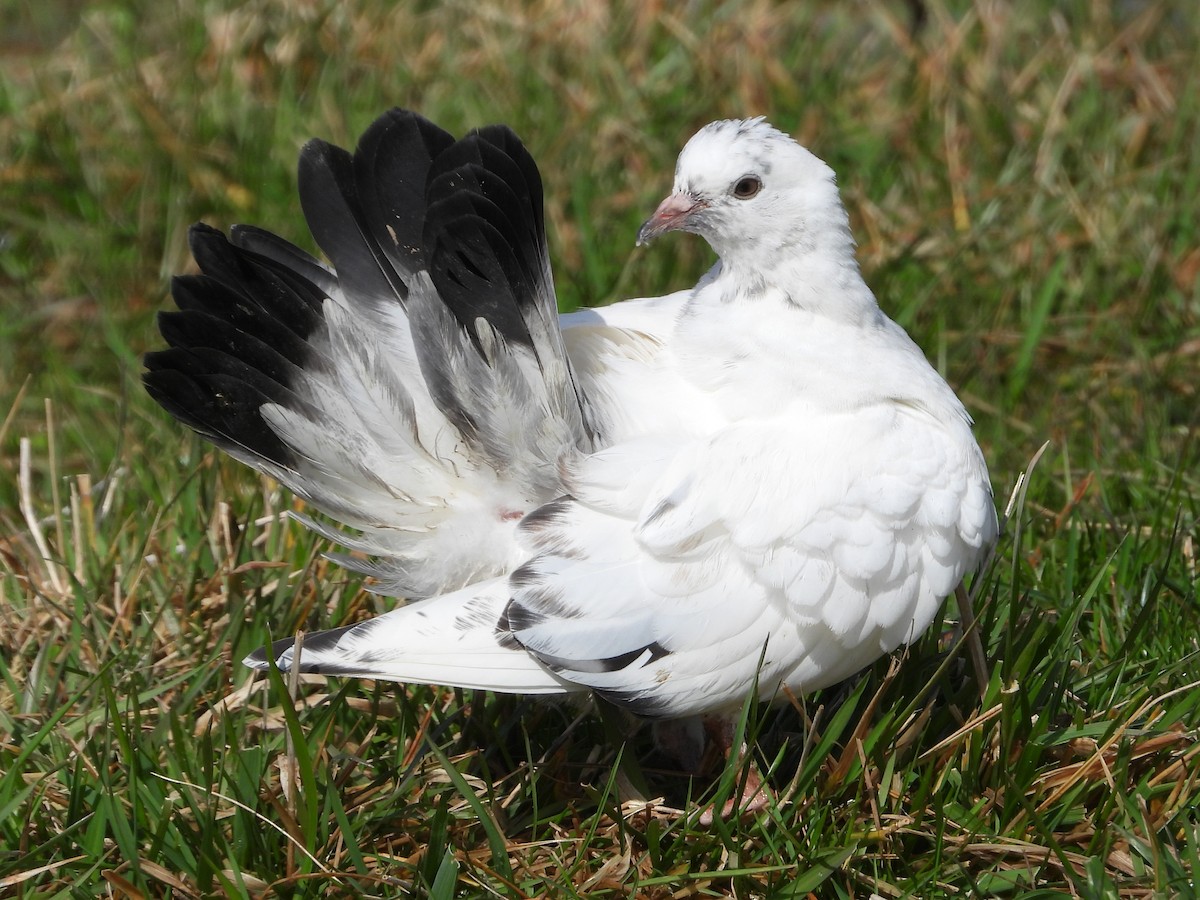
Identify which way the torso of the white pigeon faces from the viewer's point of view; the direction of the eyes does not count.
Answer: to the viewer's right
